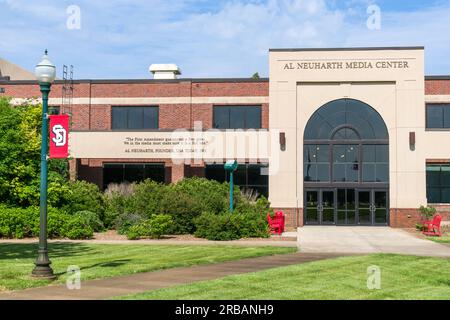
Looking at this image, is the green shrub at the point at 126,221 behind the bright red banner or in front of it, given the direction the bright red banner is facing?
behind

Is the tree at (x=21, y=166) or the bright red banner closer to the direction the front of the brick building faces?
the bright red banner

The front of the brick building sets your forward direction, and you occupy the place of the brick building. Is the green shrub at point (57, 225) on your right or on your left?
on your right

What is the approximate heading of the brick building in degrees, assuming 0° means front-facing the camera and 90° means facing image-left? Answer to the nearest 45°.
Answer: approximately 0°

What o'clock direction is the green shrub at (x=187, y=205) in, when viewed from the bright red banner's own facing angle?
The green shrub is roughly at 7 o'clock from the bright red banner.

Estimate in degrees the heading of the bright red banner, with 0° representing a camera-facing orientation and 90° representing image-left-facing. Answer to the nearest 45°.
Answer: approximately 0°

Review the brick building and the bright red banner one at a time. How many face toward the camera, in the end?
2
